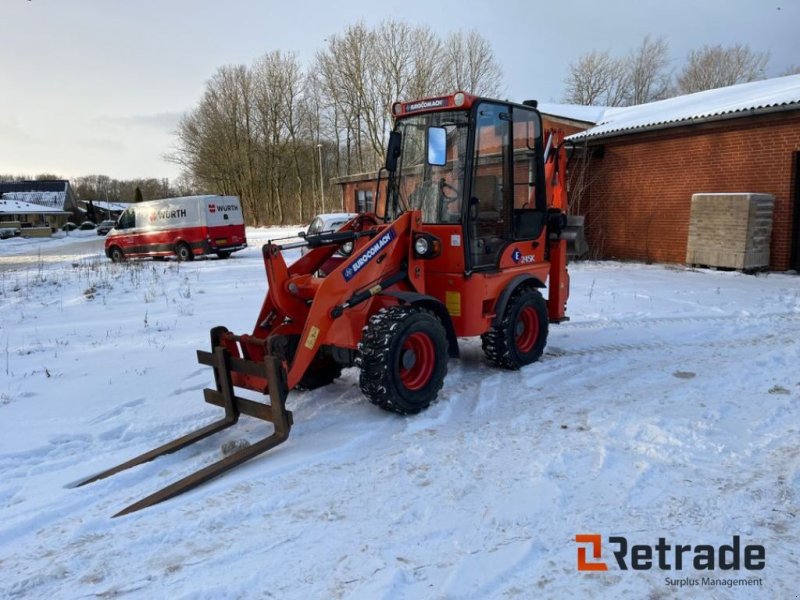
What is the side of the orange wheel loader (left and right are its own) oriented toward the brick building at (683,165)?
back

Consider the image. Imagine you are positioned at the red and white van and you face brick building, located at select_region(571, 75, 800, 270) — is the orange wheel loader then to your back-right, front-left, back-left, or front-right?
front-right

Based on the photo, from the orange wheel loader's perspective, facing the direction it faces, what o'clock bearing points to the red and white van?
The red and white van is roughly at 4 o'clock from the orange wheel loader.

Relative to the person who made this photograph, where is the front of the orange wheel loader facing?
facing the viewer and to the left of the viewer
